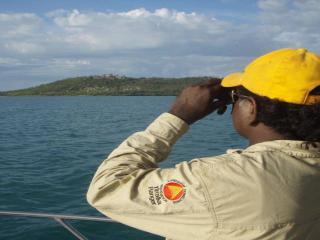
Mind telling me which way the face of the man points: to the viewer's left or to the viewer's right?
to the viewer's left

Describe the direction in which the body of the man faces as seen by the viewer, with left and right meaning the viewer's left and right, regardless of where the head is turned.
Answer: facing away from the viewer and to the left of the viewer
